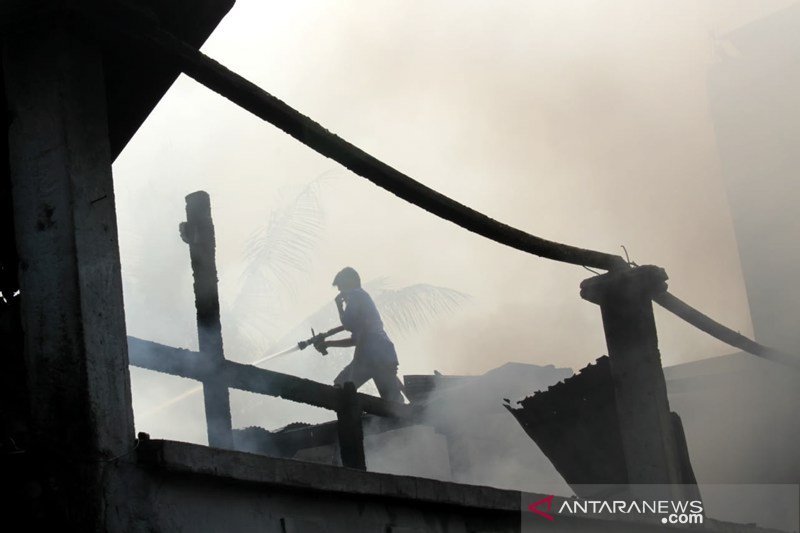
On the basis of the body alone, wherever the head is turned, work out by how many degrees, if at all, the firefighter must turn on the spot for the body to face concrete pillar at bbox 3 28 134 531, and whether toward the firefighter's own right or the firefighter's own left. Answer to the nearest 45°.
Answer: approximately 90° to the firefighter's own left

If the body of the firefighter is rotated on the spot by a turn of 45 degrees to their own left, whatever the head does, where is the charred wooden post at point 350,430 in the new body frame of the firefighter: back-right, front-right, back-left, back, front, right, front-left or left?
front-left

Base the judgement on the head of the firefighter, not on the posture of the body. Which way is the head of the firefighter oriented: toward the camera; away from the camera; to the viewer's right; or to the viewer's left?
to the viewer's left

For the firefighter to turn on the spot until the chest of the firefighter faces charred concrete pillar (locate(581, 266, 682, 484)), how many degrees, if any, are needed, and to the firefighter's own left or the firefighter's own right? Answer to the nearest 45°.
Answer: approximately 90° to the firefighter's own left

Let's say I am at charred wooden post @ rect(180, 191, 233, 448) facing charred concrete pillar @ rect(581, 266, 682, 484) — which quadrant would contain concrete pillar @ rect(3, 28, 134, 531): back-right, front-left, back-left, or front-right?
back-right

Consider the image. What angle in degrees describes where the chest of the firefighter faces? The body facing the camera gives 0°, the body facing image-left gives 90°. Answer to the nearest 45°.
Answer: approximately 90°
